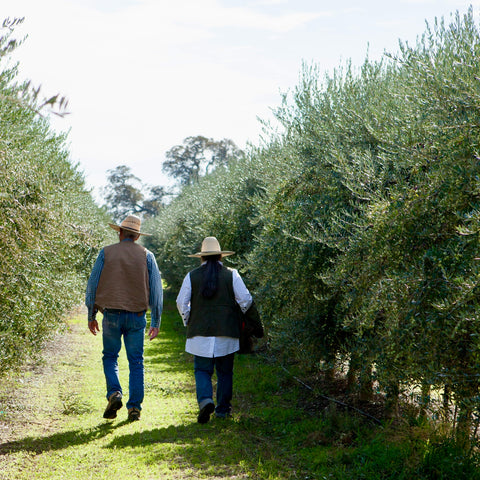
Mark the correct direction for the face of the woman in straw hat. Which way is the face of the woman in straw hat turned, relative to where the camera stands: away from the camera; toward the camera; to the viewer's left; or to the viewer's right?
away from the camera

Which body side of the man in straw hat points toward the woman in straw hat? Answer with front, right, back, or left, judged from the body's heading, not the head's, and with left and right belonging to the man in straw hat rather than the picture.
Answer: right

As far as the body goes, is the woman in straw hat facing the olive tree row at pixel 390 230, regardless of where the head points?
no

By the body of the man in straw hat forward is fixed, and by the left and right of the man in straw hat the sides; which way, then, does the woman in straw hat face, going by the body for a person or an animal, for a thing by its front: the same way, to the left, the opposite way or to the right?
the same way

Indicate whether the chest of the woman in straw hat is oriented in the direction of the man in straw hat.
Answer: no

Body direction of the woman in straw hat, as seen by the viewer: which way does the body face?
away from the camera

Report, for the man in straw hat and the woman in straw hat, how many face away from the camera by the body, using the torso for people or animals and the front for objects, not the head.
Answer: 2

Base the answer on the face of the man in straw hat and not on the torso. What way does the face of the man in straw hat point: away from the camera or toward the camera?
away from the camera

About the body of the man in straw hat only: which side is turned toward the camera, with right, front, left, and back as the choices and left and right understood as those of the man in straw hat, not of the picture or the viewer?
back

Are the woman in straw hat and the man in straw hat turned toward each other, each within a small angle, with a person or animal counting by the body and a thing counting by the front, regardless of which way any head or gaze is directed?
no

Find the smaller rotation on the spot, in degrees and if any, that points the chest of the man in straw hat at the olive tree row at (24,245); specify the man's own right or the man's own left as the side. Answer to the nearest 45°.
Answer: approximately 45° to the man's own left
